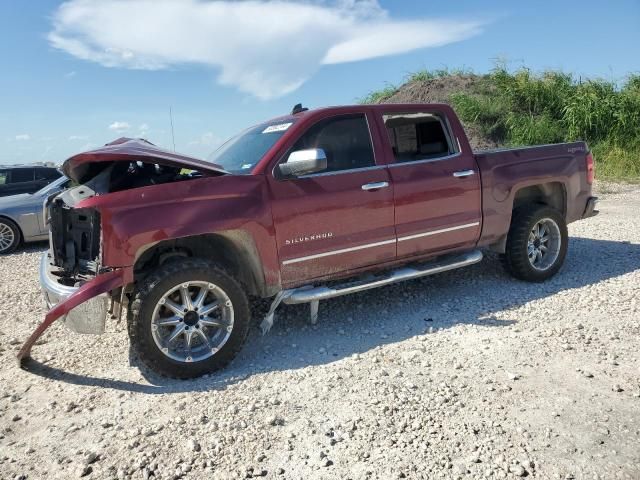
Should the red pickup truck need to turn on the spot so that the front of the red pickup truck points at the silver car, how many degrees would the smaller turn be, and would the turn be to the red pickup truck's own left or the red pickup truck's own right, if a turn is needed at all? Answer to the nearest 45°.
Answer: approximately 90° to the red pickup truck's own right

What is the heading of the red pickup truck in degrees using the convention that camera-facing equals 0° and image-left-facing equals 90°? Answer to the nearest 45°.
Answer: approximately 45°

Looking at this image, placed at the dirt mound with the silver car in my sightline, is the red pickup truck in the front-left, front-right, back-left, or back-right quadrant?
front-left

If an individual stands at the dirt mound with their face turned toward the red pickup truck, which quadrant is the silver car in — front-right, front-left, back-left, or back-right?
front-right

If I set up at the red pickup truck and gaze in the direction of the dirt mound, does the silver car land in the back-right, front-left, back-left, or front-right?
front-left

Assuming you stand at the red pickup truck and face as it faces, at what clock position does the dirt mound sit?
The dirt mound is roughly at 5 o'clock from the red pickup truck.

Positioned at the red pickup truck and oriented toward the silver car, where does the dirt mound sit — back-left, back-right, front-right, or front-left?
front-right
